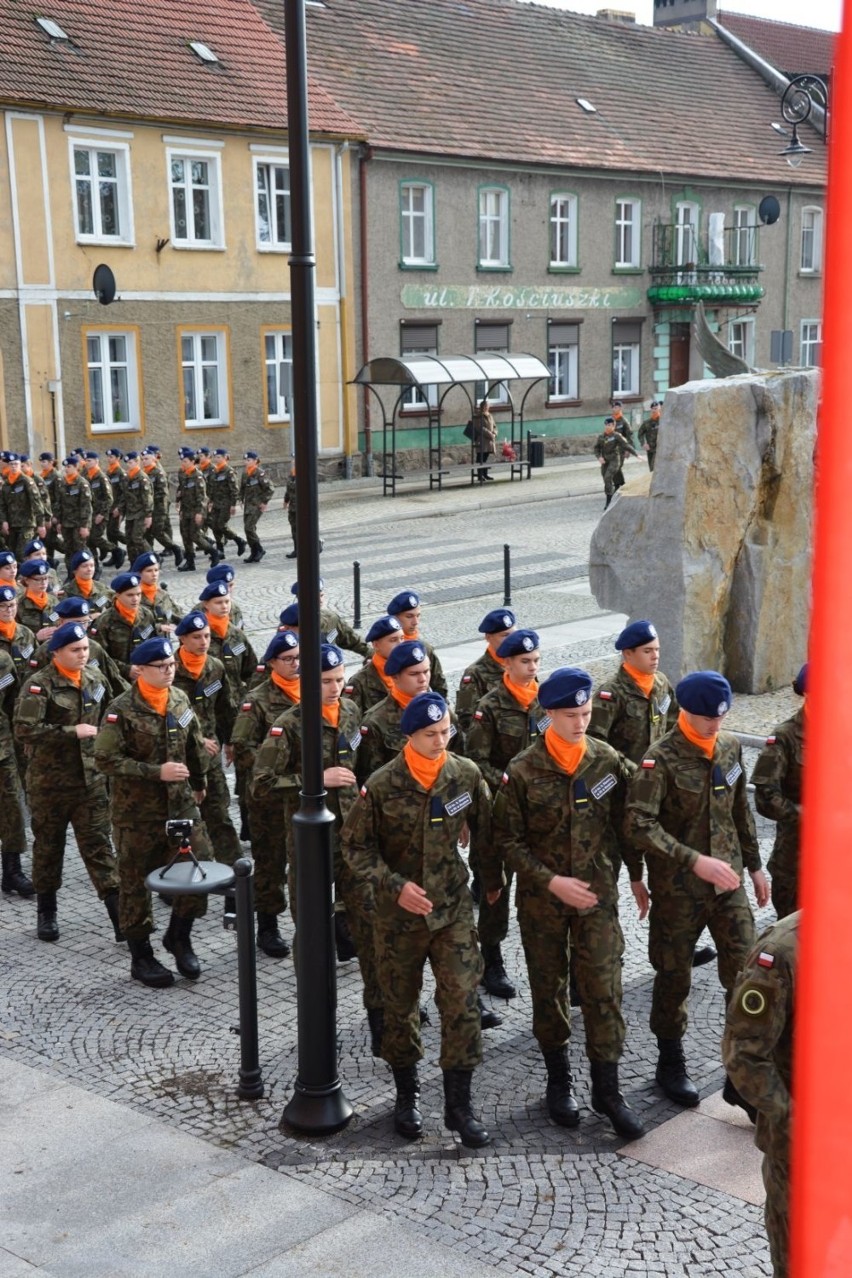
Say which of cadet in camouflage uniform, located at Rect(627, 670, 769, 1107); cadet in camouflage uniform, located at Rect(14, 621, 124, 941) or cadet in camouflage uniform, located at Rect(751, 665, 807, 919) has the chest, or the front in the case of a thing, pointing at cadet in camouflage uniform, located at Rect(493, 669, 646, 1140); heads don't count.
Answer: cadet in camouflage uniform, located at Rect(14, 621, 124, 941)

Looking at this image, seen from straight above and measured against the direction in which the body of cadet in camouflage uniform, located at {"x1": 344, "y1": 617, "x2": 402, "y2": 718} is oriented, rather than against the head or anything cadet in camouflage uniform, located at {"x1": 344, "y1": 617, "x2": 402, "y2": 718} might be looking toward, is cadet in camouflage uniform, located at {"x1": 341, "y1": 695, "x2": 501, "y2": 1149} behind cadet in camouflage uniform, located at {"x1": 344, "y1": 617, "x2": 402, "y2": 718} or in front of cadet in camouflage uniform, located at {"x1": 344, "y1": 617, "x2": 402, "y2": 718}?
in front

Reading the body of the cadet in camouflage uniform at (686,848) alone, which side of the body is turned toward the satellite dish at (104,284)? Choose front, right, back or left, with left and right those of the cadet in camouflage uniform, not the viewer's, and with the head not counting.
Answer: back

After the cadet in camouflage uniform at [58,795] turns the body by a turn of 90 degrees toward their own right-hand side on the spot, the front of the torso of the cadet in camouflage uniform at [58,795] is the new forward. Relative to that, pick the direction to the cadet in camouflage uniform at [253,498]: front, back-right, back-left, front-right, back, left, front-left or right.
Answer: back-right

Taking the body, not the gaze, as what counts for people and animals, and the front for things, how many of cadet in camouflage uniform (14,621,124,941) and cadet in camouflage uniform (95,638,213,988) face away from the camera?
0

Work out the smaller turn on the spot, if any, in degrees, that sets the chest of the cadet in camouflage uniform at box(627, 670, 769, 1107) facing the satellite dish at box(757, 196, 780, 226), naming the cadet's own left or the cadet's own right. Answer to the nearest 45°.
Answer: approximately 135° to the cadet's own left

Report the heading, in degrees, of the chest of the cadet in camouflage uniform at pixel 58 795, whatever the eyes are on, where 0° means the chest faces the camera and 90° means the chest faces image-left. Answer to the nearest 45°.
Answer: approximately 315°

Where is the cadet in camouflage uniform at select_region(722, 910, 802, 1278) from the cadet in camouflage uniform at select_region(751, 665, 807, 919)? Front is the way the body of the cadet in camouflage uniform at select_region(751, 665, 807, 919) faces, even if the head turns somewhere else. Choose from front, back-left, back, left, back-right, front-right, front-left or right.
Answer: front-right

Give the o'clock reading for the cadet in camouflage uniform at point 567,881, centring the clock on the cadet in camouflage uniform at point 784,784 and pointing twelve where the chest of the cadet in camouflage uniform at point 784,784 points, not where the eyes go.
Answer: the cadet in camouflage uniform at point 567,881 is roughly at 3 o'clock from the cadet in camouflage uniform at point 784,784.
